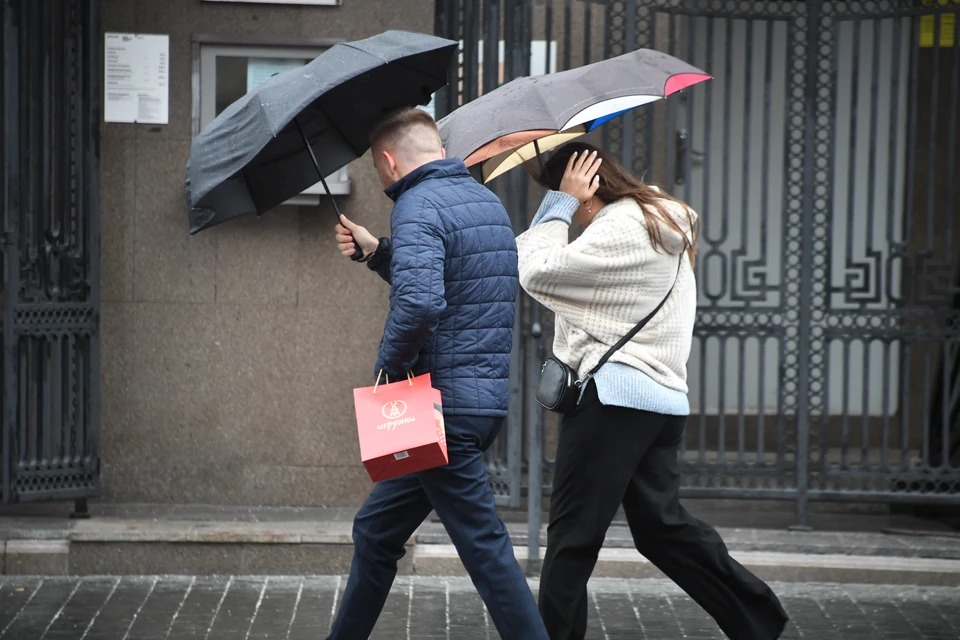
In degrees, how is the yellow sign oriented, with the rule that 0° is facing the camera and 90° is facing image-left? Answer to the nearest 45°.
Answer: approximately 0°

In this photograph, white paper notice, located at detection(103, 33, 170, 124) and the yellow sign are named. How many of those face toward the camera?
2

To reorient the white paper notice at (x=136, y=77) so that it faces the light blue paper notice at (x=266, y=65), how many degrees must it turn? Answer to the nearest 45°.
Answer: approximately 90° to its left

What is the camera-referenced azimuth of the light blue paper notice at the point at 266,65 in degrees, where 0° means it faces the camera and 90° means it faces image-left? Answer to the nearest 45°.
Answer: approximately 0°

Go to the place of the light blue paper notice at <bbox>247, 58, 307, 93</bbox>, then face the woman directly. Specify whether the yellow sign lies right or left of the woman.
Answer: left

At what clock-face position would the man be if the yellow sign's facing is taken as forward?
The man is roughly at 1 o'clock from the yellow sign.
